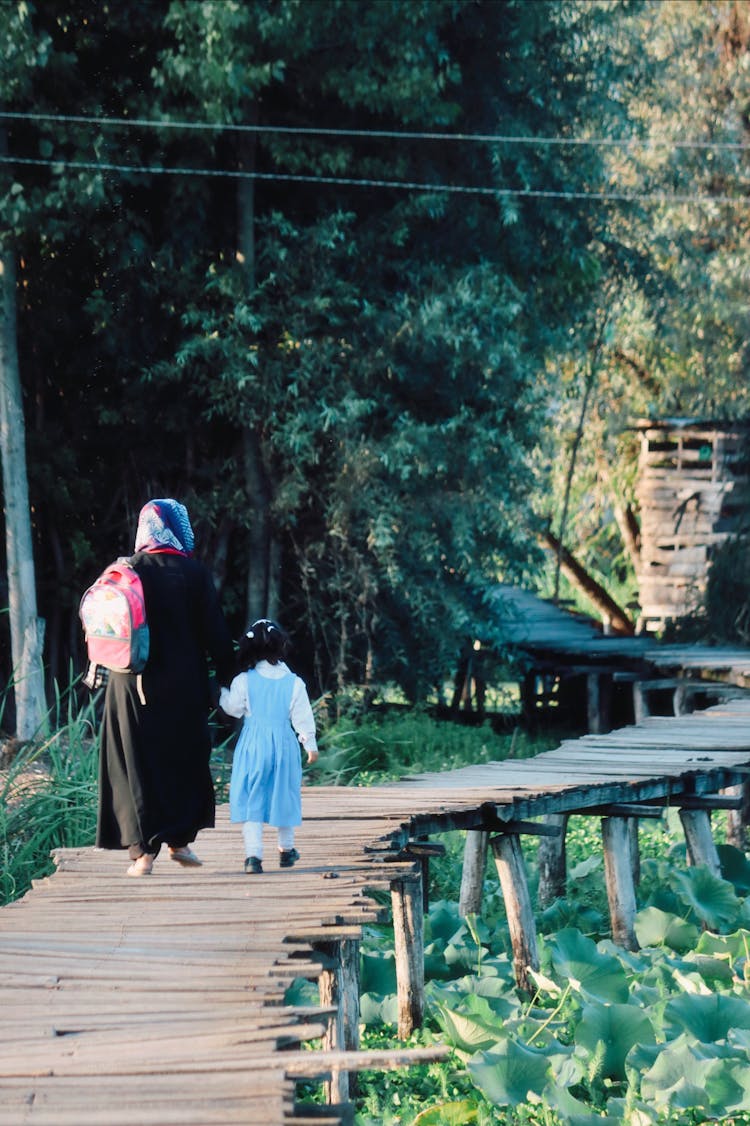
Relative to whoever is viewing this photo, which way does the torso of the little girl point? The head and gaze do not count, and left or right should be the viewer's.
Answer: facing away from the viewer

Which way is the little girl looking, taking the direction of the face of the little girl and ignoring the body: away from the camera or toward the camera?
away from the camera

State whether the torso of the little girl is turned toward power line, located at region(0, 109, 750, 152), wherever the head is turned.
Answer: yes

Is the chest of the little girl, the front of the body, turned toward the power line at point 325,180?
yes

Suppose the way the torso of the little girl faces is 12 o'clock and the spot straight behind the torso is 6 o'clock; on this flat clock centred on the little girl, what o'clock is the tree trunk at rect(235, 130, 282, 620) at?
The tree trunk is roughly at 12 o'clock from the little girl.

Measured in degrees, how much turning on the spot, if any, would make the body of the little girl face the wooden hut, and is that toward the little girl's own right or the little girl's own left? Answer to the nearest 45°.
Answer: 0° — they already face it

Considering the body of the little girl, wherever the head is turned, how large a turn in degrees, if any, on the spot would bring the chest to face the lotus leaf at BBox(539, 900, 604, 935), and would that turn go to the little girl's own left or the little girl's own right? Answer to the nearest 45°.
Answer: approximately 45° to the little girl's own right
